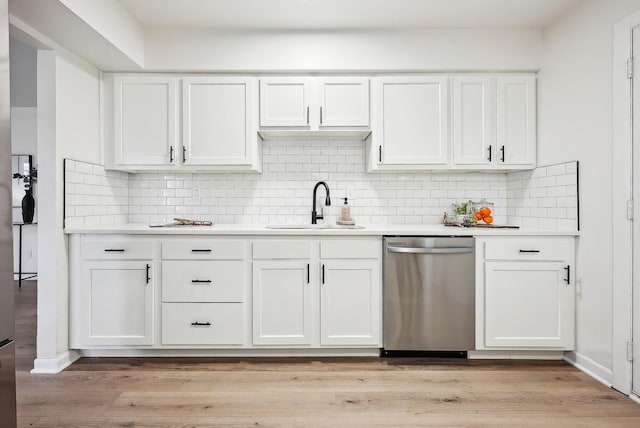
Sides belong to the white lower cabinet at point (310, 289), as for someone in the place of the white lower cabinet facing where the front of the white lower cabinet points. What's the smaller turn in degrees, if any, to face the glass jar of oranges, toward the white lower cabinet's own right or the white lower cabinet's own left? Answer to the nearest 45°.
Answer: approximately 90° to the white lower cabinet's own left

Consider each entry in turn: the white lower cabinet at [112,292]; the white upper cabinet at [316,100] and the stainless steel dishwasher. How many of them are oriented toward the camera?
3

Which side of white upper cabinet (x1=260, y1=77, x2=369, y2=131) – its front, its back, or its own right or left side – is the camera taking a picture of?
front

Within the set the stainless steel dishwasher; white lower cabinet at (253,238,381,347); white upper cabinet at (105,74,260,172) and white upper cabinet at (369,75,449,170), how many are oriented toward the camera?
4

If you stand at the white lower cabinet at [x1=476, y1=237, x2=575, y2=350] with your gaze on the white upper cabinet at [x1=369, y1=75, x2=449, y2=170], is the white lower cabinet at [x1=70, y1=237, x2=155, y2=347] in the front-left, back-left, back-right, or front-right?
front-left

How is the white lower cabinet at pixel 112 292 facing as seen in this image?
toward the camera

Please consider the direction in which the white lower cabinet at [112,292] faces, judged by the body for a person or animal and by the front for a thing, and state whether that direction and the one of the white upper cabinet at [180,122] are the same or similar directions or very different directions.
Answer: same or similar directions

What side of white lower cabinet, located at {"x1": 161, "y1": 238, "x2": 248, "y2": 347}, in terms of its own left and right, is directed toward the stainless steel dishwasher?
left

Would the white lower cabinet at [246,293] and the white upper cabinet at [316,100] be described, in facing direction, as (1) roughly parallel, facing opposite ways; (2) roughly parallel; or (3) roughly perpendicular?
roughly parallel

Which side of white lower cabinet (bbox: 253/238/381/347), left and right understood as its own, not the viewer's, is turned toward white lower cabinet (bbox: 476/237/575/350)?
left

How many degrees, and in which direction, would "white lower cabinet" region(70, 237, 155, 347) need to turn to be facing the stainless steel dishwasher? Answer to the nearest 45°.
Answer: approximately 45° to its left

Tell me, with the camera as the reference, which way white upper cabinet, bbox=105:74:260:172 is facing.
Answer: facing the viewer

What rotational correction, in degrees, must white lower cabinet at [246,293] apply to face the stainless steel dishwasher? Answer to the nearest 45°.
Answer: approximately 90° to its left

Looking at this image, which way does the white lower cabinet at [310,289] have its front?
toward the camera
